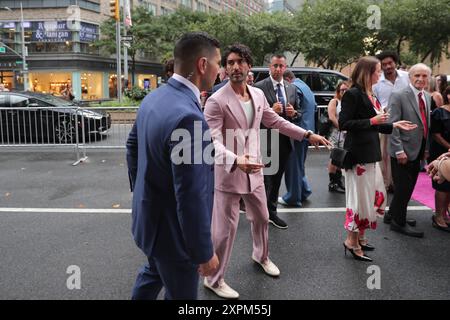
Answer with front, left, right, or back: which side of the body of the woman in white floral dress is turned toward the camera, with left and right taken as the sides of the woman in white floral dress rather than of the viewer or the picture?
right

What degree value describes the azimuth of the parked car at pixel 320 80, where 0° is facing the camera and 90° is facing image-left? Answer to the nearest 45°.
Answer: approximately 270°

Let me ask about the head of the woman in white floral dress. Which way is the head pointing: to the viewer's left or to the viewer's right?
to the viewer's right

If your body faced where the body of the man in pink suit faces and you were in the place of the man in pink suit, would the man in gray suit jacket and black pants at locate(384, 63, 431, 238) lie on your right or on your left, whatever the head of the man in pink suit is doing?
on your left

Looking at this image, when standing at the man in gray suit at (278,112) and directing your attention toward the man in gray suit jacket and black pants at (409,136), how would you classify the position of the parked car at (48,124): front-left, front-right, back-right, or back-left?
back-left

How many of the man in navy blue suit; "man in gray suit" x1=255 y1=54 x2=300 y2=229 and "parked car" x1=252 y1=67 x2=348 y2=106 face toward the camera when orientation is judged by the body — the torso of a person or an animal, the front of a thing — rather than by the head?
1

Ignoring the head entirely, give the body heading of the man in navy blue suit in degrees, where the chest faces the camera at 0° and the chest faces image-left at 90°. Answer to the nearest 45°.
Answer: approximately 225°
